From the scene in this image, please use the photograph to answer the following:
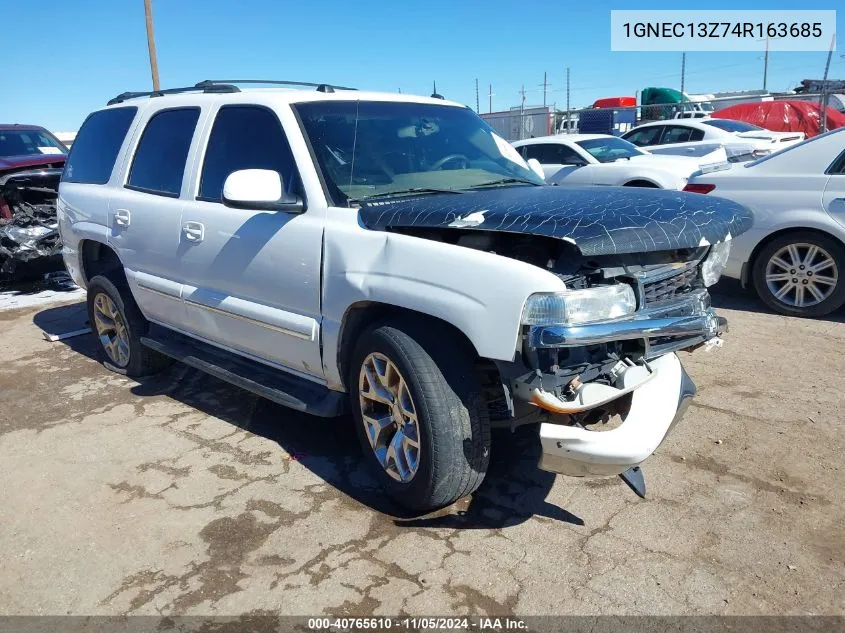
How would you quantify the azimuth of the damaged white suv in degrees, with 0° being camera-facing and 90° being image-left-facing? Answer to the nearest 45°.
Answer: approximately 315°

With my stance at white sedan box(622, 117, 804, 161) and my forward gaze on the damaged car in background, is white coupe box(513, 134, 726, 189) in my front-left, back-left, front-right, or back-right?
front-left

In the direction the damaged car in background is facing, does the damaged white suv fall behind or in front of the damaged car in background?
in front

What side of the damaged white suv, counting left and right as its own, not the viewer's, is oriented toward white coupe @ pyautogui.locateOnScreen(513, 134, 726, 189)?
left

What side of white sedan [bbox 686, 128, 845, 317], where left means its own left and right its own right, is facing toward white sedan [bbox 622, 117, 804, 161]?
left

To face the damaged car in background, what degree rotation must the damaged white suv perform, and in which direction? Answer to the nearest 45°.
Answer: approximately 180°

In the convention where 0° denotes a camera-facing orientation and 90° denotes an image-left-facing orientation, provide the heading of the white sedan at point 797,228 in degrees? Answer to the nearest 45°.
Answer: approximately 270°

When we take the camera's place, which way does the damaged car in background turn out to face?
facing the viewer

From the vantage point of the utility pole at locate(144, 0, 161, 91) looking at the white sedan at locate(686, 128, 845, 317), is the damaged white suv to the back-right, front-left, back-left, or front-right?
front-right

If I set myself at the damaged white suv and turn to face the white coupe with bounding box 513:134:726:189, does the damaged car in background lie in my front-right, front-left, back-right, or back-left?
front-left

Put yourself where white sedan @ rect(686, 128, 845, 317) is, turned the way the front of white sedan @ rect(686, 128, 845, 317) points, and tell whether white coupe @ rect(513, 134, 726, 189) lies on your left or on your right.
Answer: on your left

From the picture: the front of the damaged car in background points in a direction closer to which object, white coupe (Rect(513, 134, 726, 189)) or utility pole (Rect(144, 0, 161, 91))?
the white coupe

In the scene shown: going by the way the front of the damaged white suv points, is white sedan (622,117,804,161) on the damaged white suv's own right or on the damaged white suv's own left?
on the damaged white suv's own left

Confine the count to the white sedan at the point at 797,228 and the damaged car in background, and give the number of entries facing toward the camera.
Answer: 1
